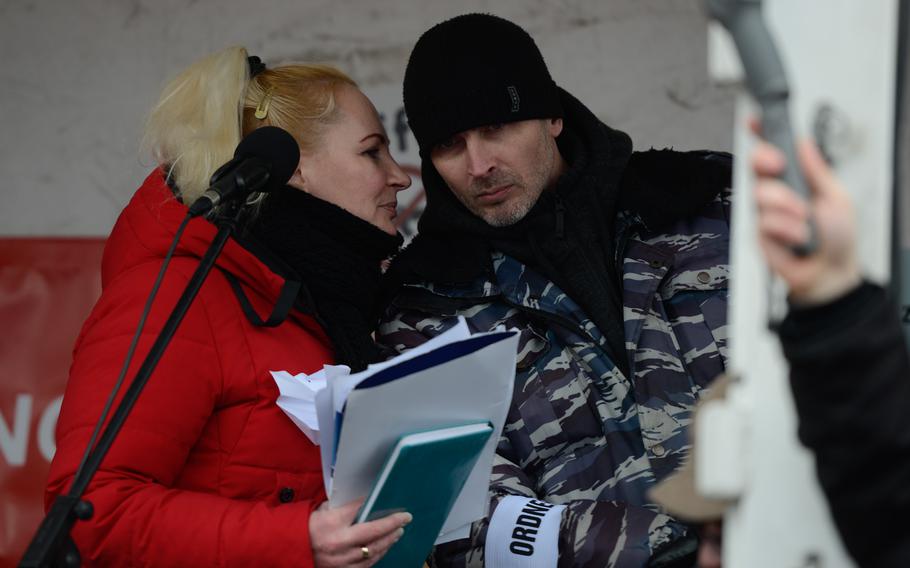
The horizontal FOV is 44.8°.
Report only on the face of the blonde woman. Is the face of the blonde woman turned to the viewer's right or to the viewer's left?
to the viewer's right

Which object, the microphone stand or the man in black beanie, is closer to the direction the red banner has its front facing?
the microphone stand

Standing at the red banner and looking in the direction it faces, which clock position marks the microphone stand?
The microphone stand is roughly at 12 o'clock from the red banner.

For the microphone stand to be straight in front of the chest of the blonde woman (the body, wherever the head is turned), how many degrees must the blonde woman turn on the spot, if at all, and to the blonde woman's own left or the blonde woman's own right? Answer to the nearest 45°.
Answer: approximately 90° to the blonde woman's own right

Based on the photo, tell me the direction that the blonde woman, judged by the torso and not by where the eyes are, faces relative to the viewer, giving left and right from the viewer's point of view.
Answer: facing to the right of the viewer

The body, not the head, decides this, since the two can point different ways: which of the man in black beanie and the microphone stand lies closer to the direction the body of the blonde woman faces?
the man in black beanie

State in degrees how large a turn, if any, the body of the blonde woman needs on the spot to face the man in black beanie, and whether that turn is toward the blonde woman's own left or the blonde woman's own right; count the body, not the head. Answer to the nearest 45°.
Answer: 0° — they already face them

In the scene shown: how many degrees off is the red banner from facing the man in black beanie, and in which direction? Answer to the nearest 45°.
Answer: approximately 45° to its left

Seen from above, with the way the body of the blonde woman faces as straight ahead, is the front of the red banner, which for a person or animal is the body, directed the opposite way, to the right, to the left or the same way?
to the right

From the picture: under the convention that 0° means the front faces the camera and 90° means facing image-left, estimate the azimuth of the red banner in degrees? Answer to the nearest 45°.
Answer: approximately 0°
